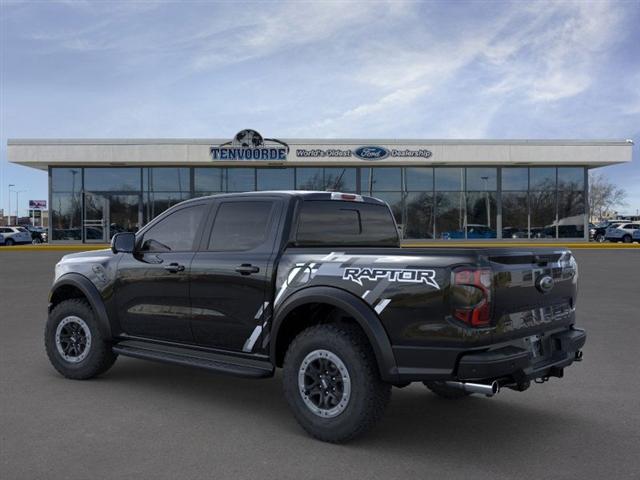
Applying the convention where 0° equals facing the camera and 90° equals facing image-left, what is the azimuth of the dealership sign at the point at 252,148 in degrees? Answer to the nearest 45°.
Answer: approximately 0°

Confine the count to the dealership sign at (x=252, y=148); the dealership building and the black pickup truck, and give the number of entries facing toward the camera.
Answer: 2

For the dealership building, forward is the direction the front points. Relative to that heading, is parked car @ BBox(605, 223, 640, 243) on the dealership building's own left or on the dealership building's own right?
on the dealership building's own left

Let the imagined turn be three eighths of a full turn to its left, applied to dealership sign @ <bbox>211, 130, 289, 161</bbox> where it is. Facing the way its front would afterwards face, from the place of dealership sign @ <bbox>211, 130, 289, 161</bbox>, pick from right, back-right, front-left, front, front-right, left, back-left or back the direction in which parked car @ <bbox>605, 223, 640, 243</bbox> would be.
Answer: front-right

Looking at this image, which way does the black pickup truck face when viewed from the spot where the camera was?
facing away from the viewer and to the left of the viewer
